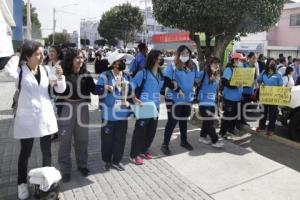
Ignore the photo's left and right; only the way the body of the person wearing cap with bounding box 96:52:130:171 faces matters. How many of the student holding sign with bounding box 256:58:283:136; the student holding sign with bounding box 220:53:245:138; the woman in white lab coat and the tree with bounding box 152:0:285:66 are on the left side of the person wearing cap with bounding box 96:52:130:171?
3

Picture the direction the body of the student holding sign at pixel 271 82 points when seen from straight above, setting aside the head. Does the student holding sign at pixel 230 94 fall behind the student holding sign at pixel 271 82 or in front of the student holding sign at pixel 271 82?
in front

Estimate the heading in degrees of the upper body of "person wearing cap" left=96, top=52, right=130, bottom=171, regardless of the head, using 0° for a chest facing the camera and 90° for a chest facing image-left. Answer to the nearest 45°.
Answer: approximately 315°

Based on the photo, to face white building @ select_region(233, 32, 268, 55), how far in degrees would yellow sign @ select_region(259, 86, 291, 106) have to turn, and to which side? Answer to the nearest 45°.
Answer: approximately 180°

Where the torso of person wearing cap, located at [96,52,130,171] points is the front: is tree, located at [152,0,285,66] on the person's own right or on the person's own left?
on the person's own left

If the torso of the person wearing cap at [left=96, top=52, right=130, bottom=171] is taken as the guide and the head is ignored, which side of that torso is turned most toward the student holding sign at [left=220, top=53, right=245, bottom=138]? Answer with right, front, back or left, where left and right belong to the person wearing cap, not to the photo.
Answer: left

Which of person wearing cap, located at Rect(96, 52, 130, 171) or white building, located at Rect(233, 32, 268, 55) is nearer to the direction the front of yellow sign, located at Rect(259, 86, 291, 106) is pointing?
the person wearing cap

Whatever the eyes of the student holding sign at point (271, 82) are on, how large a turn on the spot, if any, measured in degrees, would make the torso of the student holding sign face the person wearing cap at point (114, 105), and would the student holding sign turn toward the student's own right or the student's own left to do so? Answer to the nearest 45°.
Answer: approximately 45° to the student's own right

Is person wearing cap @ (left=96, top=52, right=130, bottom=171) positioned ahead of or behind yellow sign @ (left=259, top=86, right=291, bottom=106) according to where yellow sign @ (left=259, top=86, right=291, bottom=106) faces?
ahead

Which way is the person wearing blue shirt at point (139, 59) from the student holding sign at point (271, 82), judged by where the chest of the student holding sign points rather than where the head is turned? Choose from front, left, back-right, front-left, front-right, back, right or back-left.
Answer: right
